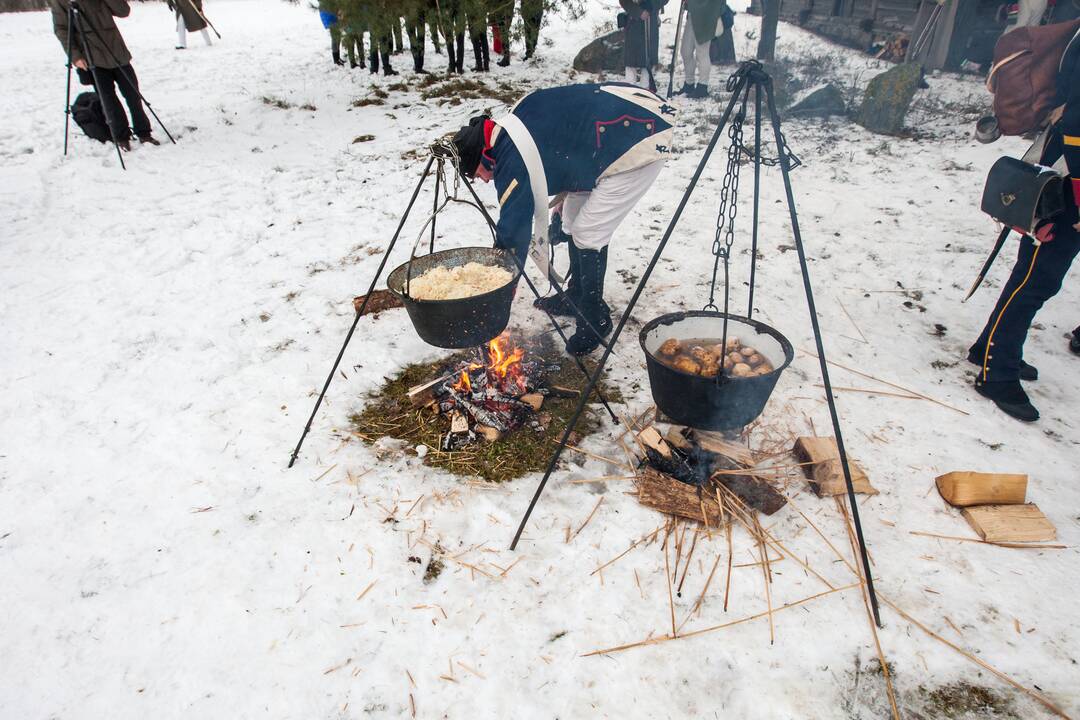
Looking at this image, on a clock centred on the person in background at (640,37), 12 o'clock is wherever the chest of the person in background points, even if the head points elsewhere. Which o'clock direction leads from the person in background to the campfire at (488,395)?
The campfire is roughly at 12 o'clock from the person in background.

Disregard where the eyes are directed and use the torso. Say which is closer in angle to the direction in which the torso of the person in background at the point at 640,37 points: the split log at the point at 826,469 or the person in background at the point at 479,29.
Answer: the split log

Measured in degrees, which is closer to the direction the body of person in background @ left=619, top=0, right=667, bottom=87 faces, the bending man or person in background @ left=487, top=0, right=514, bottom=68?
the bending man

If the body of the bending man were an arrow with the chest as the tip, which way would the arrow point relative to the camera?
to the viewer's left

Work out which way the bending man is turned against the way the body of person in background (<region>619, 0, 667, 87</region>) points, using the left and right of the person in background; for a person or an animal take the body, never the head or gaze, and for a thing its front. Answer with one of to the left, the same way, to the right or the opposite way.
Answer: to the right

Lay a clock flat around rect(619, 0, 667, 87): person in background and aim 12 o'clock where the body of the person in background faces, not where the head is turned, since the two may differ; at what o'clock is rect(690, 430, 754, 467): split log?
The split log is roughly at 12 o'clock from the person in background.
